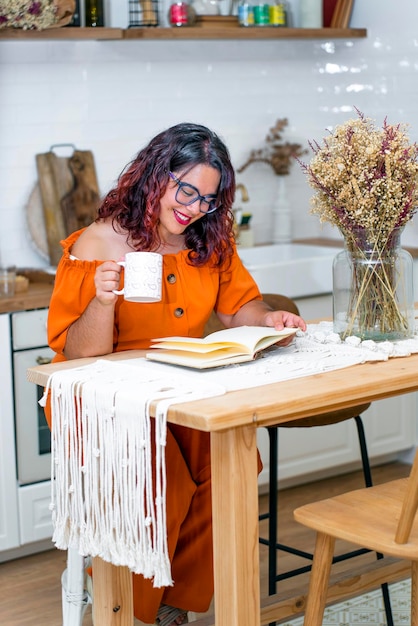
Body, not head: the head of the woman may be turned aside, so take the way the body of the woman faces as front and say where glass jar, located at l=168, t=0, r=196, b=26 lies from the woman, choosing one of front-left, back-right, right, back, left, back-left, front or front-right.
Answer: back-left

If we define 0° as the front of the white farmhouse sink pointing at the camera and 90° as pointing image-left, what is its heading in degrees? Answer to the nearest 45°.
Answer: approximately 315°

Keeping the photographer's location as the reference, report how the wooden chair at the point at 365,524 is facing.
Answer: facing away from the viewer and to the left of the viewer

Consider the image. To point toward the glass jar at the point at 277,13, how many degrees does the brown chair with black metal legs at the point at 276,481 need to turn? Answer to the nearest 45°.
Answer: approximately 135° to its left

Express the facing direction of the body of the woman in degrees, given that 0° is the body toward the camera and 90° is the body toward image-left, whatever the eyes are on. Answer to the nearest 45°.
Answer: approximately 315°

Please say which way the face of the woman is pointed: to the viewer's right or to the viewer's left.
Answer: to the viewer's right

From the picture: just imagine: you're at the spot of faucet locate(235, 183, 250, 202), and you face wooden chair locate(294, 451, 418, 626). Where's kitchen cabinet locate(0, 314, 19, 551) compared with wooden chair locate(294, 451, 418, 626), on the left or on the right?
right

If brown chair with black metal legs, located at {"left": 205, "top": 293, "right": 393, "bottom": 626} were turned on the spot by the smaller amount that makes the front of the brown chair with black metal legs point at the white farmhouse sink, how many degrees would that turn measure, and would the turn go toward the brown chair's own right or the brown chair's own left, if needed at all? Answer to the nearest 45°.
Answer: approximately 135° to the brown chair's own left

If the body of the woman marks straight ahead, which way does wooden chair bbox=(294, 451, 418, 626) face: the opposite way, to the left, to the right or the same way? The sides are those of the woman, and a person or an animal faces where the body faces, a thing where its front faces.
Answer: the opposite way
